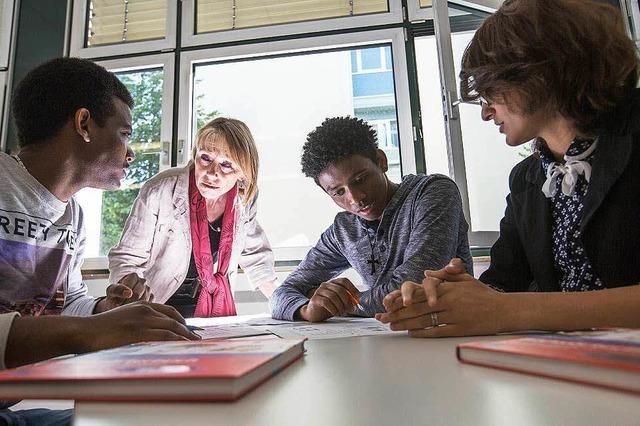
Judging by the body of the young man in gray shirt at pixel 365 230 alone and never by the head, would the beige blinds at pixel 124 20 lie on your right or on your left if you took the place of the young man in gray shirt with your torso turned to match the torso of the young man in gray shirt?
on your right

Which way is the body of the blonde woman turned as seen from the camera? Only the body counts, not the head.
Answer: toward the camera

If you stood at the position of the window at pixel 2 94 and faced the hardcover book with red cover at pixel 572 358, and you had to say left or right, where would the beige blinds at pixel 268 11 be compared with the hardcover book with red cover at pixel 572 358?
left

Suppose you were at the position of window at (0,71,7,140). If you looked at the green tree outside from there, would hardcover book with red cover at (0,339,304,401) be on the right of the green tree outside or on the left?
right

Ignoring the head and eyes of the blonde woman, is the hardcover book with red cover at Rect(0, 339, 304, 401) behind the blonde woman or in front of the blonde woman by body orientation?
in front

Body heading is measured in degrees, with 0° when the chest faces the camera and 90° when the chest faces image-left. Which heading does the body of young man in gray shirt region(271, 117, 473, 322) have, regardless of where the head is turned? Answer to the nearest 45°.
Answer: approximately 45°

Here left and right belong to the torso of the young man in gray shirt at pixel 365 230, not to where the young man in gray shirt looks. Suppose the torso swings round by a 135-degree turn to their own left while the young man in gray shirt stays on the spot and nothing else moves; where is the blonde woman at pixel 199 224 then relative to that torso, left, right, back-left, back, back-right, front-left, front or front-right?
back-left

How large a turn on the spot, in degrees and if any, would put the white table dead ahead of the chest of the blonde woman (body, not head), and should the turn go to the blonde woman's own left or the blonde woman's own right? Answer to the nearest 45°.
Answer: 0° — they already face it

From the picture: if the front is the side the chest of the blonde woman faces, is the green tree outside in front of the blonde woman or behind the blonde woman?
behind

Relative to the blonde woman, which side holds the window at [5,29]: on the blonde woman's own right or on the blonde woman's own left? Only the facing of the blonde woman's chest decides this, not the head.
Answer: on the blonde woman's own right

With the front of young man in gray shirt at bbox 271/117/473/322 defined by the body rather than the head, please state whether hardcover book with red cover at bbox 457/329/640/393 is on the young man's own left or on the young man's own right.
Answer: on the young man's own left
